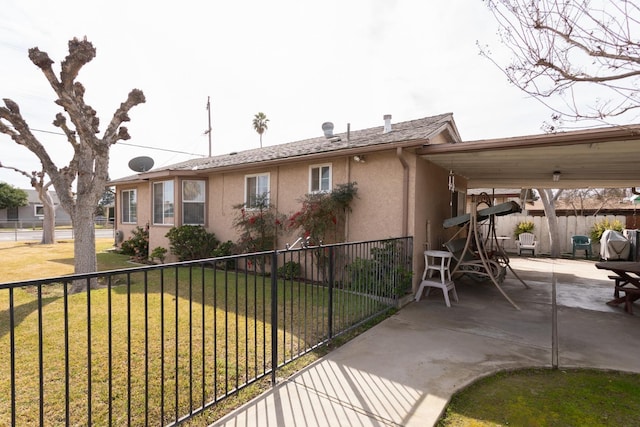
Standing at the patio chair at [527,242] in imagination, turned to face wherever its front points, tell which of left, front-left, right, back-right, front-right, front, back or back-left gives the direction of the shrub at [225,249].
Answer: front-right

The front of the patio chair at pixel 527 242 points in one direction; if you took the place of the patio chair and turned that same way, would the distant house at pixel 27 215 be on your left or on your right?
on your right

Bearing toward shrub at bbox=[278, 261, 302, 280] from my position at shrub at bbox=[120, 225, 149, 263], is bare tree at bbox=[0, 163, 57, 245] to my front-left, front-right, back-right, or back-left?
back-left

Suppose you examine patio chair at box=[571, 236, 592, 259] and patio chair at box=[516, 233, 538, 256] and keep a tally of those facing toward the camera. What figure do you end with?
2

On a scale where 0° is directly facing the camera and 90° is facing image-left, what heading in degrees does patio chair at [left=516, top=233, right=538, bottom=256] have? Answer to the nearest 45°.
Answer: approximately 0°

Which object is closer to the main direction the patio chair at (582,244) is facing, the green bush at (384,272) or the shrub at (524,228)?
the green bush

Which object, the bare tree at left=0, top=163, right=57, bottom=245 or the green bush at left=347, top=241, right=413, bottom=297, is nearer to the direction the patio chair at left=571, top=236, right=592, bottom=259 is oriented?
the green bush

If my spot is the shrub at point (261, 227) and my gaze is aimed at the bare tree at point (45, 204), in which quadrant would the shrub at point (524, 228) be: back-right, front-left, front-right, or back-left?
back-right

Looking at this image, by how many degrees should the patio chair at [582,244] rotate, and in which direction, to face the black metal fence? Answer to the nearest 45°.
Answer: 0° — it already faces it
